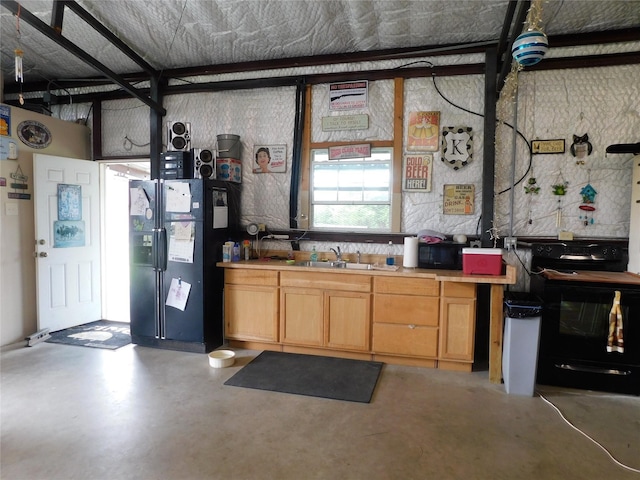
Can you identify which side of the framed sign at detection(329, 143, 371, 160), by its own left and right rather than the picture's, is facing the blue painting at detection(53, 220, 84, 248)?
right

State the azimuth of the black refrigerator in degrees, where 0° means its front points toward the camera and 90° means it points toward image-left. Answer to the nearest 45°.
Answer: approximately 45°

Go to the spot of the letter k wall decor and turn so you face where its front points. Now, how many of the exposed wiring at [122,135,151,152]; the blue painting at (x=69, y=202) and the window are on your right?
3

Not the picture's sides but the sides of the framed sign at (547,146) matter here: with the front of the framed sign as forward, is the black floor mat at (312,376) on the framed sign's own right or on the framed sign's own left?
on the framed sign's own right

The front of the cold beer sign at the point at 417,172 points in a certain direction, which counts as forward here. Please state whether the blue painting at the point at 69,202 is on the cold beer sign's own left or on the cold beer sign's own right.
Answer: on the cold beer sign's own right
